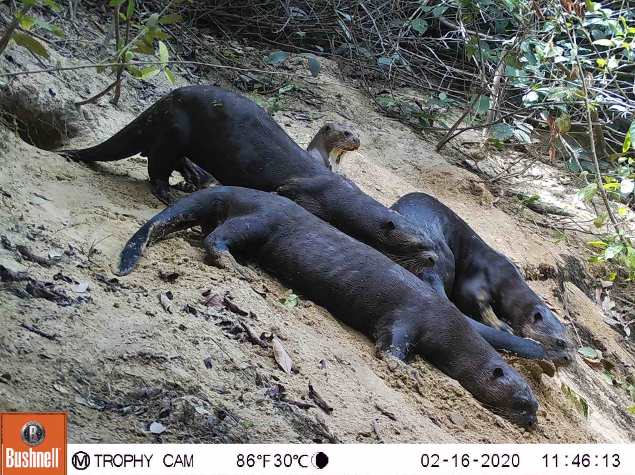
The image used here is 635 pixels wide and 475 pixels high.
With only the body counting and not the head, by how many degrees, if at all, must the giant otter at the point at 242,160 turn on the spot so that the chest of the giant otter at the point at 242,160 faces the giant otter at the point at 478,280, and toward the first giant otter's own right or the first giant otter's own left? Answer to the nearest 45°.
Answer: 0° — it already faces it

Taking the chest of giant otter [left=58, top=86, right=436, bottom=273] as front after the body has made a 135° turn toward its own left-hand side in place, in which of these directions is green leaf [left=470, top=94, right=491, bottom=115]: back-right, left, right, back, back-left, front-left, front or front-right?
right

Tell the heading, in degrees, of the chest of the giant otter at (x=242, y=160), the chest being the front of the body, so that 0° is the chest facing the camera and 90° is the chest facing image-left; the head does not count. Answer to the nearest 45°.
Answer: approximately 270°

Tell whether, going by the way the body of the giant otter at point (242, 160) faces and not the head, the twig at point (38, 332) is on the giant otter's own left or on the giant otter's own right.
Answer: on the giant otter's own right

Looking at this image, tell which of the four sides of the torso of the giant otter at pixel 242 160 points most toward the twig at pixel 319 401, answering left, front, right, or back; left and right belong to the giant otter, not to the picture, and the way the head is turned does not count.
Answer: right

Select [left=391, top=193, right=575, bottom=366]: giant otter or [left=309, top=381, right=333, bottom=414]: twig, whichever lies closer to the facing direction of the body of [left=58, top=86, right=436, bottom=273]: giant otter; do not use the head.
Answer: the giant otter

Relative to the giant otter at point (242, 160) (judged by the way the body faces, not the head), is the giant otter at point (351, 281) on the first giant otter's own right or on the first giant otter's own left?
on the first giant otter's own right

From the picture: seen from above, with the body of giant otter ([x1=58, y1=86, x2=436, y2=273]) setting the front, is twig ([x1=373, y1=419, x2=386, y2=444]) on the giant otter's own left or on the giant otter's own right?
on the giant otter's own right

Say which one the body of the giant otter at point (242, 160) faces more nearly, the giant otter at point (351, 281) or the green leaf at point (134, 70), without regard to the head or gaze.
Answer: the giant otter

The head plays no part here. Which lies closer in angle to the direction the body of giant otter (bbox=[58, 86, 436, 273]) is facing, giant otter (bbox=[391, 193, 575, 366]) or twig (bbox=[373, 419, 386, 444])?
the giant otter

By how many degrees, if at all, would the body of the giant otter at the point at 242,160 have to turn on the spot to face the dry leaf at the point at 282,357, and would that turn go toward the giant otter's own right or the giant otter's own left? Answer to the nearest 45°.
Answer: approximately 90° to the giant otter's own right

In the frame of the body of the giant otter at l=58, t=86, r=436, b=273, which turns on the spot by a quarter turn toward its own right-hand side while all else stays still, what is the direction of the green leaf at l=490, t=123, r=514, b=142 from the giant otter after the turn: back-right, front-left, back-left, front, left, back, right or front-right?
back-left
